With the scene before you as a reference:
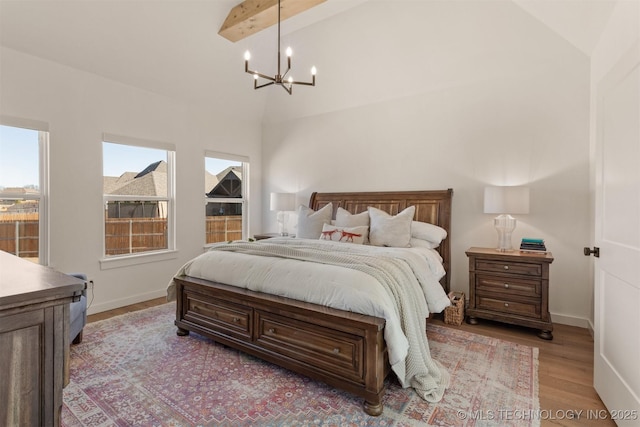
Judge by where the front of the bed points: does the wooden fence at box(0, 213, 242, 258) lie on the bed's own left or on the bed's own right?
on the bed's own right

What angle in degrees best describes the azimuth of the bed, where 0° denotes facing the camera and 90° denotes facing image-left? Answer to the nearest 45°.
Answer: approximately 45°

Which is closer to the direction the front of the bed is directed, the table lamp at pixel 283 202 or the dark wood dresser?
the dark wood dresser

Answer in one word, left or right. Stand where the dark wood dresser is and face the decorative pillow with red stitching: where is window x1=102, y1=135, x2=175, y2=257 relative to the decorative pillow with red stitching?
left

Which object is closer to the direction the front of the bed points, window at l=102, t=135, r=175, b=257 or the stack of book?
the window

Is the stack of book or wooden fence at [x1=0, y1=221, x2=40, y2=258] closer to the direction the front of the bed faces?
the wooden fence

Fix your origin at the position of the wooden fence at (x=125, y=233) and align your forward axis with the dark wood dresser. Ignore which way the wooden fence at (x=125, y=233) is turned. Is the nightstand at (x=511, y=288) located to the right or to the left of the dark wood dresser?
left

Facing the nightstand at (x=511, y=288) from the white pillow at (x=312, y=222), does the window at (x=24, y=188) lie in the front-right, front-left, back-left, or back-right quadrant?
back-right

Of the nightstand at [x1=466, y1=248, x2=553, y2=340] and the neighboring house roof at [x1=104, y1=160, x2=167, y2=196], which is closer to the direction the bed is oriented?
the neighboring house roof

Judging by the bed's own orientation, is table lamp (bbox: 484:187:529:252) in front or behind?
behind
